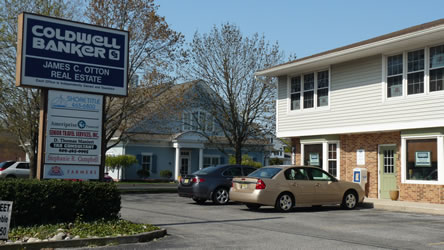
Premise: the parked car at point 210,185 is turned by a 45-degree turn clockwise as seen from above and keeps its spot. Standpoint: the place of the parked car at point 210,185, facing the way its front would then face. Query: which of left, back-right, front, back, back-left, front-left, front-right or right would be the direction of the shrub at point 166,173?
left

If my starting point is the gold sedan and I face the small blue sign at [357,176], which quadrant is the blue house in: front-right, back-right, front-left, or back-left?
front-left

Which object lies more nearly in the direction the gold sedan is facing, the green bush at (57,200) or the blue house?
the blue house

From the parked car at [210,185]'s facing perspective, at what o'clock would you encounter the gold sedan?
The gold sedan is roughly at 3 o'clock from the parked car.

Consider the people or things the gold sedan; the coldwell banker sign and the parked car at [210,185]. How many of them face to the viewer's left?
0

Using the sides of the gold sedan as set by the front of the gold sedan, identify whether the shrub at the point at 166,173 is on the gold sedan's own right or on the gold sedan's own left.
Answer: on the gold sedan's own left

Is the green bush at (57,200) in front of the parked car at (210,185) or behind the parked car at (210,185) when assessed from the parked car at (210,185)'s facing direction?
behind

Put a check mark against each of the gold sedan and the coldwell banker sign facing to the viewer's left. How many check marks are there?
0

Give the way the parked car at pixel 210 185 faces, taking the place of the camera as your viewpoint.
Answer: facing away from the viewer and to the right of the viewer

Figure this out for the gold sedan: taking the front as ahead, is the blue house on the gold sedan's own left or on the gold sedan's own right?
on the gold sedan's own left

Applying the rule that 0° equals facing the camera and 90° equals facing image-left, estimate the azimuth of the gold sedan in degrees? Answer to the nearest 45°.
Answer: approximately 225°

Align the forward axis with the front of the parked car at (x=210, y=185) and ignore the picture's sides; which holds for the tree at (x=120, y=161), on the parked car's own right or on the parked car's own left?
on the parked car's own left

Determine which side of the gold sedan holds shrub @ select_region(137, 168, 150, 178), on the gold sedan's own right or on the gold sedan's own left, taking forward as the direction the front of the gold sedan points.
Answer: on the gold sedan's own left
